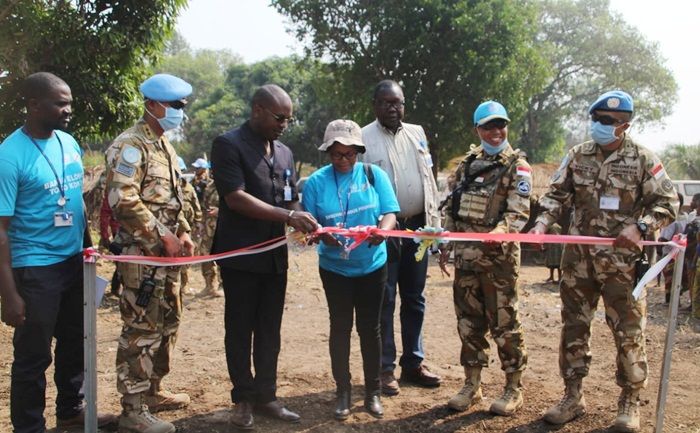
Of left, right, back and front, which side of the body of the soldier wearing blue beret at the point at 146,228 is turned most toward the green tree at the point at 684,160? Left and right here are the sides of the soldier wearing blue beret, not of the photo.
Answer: left

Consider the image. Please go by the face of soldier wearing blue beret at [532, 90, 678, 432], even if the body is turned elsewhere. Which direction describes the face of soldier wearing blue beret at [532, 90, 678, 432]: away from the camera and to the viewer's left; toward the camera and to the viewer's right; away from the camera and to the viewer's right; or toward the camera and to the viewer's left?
toward the camera and to the viewer's left

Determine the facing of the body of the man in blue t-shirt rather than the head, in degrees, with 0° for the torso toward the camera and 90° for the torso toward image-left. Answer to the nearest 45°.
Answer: approximately 315°

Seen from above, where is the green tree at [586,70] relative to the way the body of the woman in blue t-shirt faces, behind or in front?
behind

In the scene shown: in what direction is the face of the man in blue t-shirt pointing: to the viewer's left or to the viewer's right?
to the viewer's right

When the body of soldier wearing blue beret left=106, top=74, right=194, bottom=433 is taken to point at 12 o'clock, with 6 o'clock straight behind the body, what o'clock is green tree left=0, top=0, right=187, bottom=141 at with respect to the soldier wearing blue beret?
The green tree is roughly at 7 o'clock from the soldier wearing blue beret.

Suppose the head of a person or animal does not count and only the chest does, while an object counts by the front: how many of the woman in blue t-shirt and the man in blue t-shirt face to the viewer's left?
0

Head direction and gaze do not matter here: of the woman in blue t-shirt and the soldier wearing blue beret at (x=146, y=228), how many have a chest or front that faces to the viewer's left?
0

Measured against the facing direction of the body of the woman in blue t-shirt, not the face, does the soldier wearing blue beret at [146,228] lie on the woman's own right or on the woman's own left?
on the woman's own right

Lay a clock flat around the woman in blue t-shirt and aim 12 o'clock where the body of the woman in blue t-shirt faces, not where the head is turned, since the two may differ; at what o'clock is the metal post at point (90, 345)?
The metal post is roughly at 2 o'clock from the woman in blue t-shirt.

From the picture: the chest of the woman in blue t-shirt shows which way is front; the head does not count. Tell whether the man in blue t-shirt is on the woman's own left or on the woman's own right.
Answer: on the woman's own right
